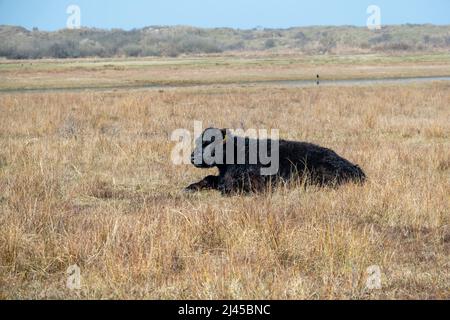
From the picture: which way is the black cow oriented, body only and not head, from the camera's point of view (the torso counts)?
to the viewer's left
